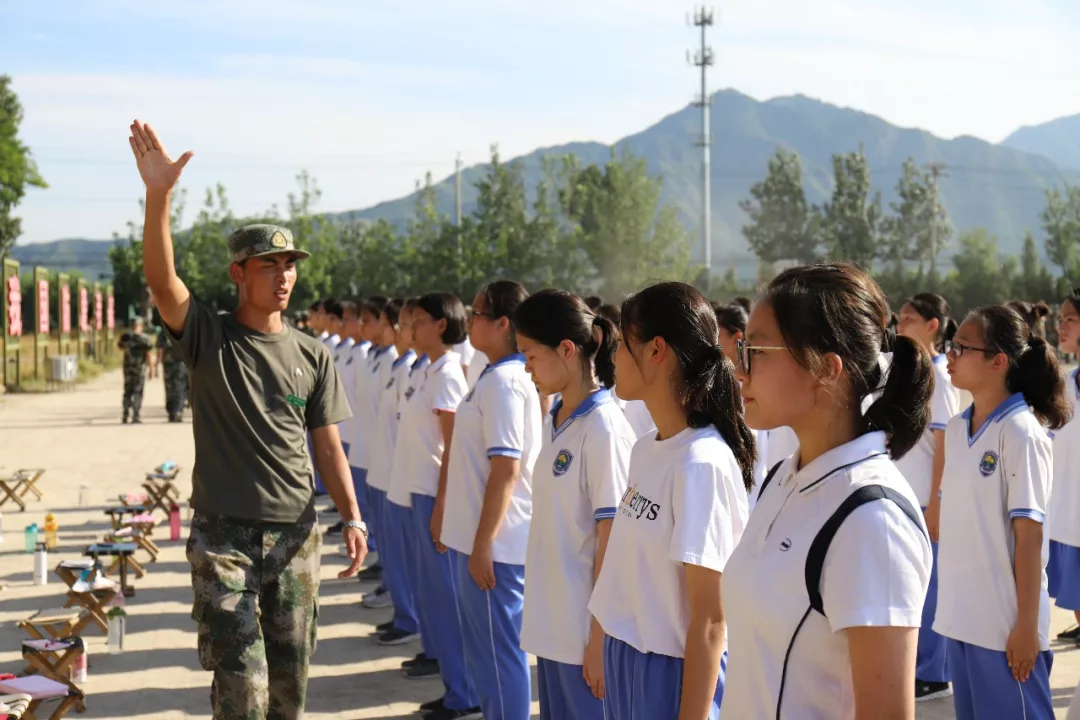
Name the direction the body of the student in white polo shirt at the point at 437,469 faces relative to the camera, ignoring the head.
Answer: to the viewer's left

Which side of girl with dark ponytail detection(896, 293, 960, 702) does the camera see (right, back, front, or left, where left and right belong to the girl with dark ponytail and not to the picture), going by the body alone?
left

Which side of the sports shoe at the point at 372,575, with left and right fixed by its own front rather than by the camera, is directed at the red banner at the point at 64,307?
right

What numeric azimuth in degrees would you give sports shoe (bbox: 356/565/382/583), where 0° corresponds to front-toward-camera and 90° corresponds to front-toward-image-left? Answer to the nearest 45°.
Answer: approximately 90°

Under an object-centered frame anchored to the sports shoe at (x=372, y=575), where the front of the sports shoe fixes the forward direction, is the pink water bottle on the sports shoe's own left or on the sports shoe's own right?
on the sports shoe's own right

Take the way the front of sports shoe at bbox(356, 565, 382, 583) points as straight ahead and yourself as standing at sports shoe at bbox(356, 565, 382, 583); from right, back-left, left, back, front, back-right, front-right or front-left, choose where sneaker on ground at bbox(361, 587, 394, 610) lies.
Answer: left

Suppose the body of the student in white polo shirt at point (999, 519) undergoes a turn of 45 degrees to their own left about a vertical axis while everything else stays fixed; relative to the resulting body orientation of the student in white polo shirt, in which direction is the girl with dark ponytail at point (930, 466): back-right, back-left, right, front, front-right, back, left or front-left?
back

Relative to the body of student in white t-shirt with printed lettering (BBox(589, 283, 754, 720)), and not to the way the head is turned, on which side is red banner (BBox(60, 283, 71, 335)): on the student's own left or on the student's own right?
on the student's own right

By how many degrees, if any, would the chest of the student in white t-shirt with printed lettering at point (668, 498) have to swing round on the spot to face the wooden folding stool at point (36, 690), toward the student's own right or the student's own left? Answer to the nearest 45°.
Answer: approximately 45° to the student's own right

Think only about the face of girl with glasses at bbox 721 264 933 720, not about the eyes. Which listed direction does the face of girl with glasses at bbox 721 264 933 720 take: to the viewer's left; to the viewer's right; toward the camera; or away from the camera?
to the viewer's left

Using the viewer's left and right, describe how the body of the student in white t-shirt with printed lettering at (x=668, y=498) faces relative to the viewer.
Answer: facing to the left of the viewer

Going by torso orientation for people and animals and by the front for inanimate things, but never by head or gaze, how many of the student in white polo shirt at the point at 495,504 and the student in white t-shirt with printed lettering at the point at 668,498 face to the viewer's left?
2
